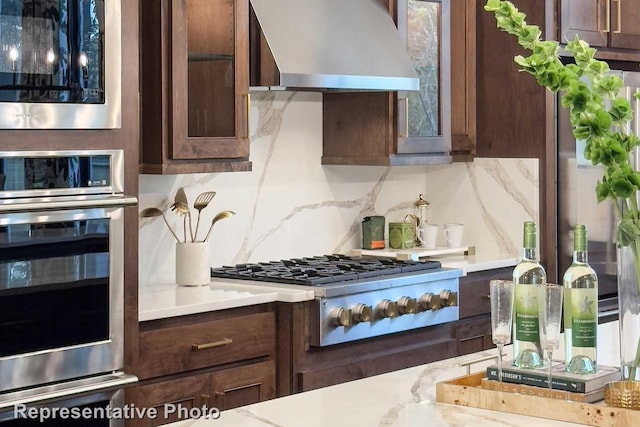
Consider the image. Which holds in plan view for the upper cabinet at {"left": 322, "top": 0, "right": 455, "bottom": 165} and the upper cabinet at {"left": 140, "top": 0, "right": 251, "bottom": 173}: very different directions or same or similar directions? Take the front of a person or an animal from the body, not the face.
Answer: same or similar directions

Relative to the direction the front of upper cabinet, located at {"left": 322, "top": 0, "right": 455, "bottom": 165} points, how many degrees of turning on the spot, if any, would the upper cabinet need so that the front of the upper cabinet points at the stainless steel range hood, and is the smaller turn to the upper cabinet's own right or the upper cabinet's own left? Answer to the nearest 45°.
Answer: approximately 90° to the upper cabinet's own right

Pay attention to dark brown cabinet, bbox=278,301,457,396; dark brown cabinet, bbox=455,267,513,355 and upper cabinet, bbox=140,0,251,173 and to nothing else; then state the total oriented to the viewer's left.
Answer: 0

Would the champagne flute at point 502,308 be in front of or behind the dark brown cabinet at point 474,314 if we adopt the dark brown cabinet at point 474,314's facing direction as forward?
in front

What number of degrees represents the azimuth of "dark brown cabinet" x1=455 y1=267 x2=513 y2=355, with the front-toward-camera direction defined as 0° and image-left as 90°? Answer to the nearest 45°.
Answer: approximately 315°

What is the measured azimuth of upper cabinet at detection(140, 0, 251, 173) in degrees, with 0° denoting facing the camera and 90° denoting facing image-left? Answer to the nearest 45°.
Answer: approximately 315°

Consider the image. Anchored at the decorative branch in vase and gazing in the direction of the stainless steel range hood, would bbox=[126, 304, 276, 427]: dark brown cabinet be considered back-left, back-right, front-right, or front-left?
front-left

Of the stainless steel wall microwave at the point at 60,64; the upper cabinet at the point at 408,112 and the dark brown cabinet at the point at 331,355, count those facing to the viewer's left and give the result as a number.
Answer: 0

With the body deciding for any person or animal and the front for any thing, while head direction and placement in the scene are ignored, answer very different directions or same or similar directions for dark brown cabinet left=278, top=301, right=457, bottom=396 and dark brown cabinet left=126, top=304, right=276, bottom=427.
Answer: same or similar directions

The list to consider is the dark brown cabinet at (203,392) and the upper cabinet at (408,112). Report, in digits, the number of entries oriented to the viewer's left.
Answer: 0

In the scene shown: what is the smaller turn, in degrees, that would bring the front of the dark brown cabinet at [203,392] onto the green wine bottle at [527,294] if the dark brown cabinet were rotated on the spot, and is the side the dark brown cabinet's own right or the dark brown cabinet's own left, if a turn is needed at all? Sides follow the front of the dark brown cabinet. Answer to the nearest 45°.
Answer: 0° — it already faces it

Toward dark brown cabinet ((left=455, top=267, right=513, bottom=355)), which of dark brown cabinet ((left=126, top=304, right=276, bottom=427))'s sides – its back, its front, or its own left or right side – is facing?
left

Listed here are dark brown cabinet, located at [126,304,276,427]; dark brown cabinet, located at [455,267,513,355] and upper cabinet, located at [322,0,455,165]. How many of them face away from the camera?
0

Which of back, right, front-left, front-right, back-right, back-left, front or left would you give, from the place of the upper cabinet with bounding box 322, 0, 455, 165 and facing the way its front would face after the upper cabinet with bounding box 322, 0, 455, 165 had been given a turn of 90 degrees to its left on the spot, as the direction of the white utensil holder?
back

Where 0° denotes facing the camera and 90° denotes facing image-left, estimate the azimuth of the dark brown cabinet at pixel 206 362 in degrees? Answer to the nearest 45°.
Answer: approximately 315°

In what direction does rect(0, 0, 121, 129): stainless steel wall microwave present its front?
toward the camera

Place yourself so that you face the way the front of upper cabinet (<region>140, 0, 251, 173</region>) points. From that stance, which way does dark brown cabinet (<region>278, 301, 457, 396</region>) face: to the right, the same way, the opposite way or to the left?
the same way
